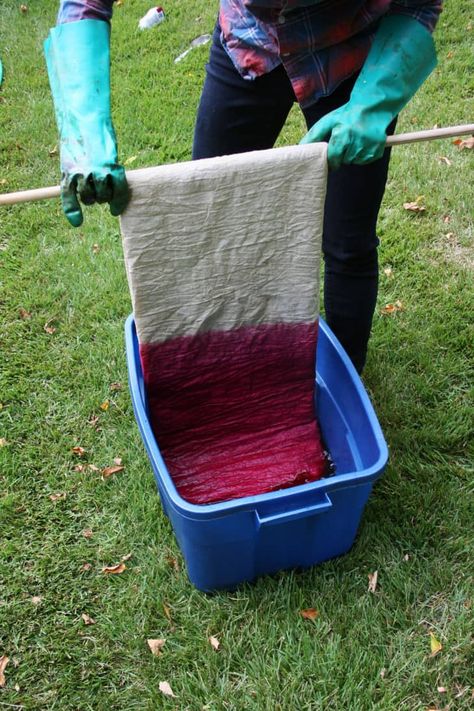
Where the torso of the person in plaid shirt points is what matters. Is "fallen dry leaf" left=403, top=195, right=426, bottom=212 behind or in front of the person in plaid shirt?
behind

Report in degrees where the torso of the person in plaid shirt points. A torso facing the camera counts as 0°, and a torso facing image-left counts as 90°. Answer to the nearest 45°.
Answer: approximately 45°
